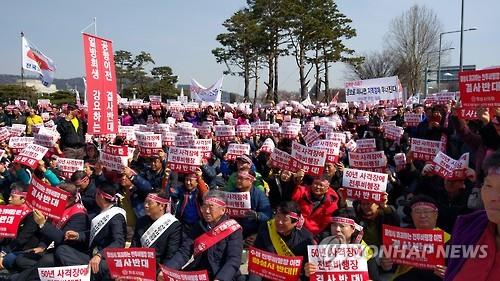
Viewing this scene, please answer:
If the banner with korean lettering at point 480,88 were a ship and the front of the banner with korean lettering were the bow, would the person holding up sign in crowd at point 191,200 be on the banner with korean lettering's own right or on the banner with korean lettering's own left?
on the banner with korean lettering's own right

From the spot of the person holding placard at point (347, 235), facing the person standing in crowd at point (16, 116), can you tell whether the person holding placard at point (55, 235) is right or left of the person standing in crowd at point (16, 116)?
left

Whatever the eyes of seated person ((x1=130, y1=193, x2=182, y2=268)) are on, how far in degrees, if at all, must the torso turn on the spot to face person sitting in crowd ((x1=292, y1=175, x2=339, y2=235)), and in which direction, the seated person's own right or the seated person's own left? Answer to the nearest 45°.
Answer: approximately 135° to the seated person's own left

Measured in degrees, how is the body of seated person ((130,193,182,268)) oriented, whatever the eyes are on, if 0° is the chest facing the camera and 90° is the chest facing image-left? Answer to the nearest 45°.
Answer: approximately 45°

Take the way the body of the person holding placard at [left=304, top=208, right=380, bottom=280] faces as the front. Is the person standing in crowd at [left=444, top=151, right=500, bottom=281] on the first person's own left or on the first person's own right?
on the first person's own left

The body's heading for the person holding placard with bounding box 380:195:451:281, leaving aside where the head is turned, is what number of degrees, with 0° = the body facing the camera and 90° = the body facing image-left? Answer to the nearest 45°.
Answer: approximately 0°

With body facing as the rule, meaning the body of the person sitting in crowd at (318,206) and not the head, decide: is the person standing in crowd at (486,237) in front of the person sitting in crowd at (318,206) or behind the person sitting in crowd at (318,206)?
in front

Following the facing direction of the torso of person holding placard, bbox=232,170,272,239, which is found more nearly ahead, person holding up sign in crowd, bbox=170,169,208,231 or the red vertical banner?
the person holding up sign in crowd

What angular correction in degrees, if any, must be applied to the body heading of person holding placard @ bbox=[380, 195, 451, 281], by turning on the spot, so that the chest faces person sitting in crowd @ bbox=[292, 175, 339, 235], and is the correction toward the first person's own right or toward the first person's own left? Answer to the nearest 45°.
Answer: approximately 135° to the first person's own right
